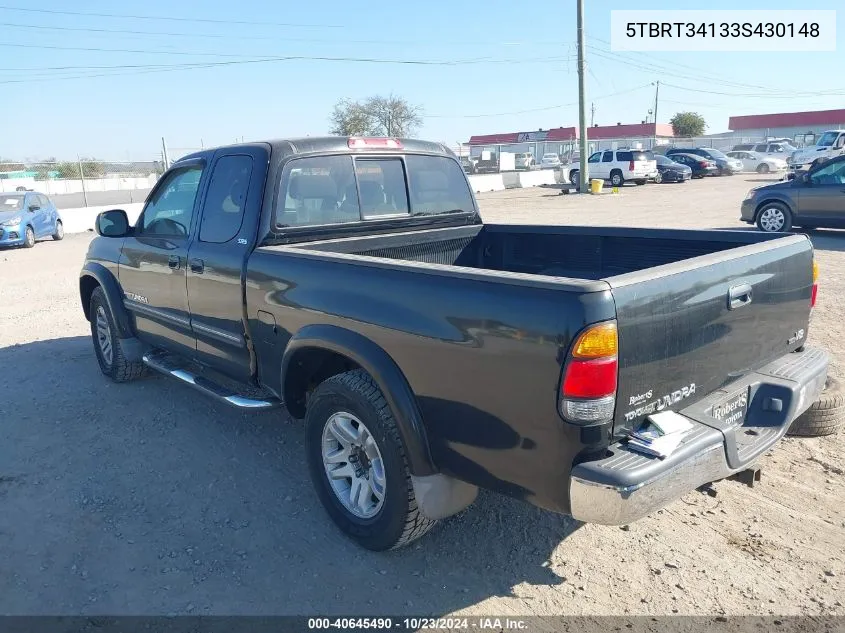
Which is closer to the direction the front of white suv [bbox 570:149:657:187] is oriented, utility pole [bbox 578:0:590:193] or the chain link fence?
the chain link fence

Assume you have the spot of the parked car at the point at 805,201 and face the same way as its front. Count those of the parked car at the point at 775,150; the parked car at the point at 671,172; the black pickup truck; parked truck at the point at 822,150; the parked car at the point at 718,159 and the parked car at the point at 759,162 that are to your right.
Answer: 5

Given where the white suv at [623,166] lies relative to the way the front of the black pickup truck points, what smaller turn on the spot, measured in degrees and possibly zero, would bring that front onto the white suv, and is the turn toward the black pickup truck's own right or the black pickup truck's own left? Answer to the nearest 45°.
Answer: approximately 45° to the black pickup truck's own right

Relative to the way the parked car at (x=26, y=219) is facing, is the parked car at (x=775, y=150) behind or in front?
behind

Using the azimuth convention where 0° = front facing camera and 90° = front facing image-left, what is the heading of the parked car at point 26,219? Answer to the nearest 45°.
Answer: approximately 45°

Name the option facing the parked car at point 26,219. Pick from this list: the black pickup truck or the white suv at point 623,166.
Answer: the black pickup truck

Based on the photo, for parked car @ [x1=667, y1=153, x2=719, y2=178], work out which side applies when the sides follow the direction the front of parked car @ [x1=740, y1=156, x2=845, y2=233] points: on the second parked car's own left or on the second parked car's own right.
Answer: on the second parked car's own right

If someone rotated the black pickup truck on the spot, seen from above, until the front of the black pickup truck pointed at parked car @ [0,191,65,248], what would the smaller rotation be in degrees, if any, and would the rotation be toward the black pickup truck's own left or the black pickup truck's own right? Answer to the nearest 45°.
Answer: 0° — it already faces it

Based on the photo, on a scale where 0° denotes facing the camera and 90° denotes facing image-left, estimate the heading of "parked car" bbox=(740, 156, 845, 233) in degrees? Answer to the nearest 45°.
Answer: approximately 90°

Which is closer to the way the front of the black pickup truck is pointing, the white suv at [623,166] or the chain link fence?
the chain link fence

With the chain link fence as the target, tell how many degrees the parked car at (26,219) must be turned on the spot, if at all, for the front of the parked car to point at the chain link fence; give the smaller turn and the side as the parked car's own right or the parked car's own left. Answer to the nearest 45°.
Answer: approximately 135° to the parked car's own right
